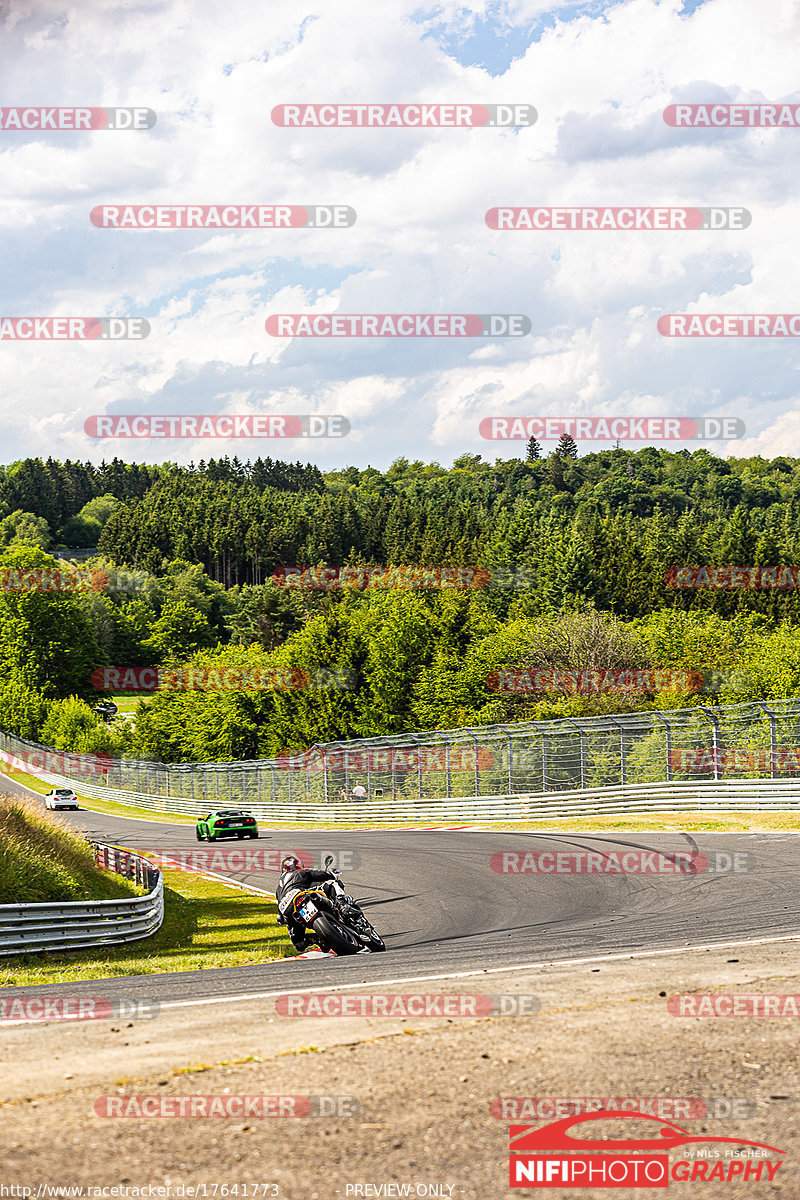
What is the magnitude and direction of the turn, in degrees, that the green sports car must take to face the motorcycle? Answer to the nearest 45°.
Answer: approximately 135° to its left

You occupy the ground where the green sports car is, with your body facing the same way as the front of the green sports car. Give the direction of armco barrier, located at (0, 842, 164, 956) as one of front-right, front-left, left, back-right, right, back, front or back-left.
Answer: back-left

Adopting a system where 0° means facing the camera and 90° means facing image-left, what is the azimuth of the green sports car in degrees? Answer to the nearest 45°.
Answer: approximately 135°

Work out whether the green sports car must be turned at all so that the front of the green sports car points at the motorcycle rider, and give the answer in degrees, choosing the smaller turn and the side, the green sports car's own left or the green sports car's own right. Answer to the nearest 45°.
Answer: approximately 135° to the green sports car's own left
